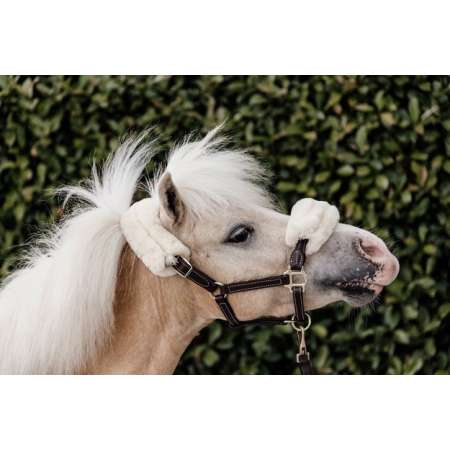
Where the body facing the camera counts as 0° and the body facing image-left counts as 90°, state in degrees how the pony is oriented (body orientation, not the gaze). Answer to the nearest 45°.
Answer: approximately 270°
